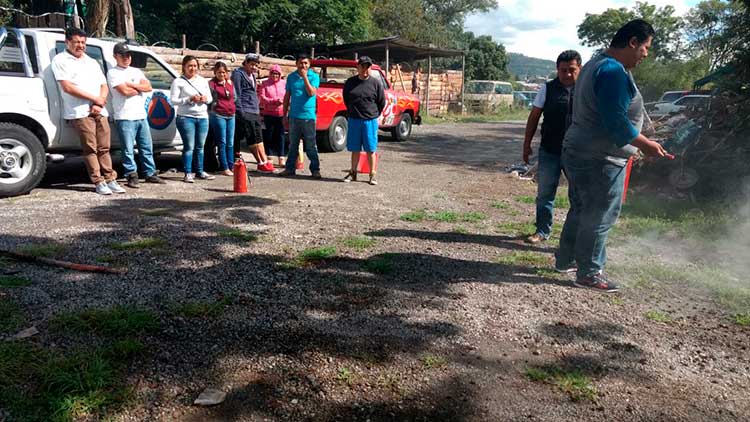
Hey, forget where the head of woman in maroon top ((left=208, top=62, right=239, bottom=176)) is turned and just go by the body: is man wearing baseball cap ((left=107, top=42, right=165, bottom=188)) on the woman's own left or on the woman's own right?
on the woman's own right

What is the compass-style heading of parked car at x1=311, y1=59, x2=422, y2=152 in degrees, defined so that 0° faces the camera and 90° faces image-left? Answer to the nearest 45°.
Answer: approximately 225°

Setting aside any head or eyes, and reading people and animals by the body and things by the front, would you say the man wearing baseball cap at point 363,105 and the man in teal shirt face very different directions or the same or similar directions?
same or similar directions

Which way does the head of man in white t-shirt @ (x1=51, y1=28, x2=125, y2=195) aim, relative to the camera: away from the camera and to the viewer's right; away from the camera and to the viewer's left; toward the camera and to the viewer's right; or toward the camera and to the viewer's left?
toward the camera and to the viewer's right

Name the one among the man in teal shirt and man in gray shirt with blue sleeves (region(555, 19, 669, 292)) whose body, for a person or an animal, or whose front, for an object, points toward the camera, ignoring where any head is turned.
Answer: the man in teal shirt

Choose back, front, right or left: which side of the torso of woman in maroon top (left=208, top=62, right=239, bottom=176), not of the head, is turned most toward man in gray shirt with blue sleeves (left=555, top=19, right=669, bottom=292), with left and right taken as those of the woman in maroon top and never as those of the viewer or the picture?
front

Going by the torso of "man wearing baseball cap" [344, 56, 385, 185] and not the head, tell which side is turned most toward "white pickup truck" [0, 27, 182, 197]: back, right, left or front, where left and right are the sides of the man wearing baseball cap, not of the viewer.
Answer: right

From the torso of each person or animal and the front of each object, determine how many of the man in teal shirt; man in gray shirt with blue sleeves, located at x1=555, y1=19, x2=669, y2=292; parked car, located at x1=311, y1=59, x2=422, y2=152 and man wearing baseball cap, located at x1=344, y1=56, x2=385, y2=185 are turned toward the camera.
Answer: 2

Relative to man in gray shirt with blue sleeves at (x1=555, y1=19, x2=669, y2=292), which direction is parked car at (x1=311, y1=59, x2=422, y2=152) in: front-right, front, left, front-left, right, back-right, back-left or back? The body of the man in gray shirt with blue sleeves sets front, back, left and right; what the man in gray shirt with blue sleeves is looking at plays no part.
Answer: back-left

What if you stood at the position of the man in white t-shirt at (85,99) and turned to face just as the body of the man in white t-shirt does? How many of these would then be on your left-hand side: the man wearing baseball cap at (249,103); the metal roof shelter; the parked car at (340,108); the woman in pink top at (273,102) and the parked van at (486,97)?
5

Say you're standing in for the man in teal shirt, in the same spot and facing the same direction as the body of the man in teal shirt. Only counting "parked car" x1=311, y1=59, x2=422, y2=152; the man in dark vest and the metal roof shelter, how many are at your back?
2

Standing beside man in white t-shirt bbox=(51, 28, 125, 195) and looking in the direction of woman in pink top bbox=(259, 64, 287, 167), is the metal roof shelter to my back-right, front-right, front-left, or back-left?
front-left

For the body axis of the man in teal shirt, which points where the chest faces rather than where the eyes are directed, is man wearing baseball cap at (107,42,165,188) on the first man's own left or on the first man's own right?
on the first man's own right

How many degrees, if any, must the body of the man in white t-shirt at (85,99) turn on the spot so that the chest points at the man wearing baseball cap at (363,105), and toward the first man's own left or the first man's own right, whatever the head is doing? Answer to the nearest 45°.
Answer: approximately 45° to the first man's own left

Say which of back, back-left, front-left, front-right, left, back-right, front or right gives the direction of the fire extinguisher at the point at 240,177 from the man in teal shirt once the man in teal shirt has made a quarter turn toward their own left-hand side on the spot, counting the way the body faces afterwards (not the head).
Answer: back-right

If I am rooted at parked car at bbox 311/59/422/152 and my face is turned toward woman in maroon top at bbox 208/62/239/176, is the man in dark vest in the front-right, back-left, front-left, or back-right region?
front-left

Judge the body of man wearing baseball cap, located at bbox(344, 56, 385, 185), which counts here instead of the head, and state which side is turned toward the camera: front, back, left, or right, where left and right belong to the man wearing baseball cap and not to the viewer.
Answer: front

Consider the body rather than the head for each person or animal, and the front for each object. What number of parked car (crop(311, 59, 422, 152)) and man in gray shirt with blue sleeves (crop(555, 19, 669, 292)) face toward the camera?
0

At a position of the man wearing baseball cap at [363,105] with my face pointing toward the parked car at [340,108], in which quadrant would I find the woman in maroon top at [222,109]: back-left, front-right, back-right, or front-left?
front-left

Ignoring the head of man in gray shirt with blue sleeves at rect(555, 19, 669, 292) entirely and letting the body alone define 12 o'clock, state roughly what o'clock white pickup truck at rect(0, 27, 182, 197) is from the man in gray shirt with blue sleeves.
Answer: The white pickup truck is roughly at 6 o'clock from the man in gray shirt with blue sleeves.

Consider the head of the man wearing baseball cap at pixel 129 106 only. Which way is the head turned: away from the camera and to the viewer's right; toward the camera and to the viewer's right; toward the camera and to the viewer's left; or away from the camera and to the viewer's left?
toward the camera and to the viewer's right
